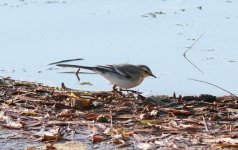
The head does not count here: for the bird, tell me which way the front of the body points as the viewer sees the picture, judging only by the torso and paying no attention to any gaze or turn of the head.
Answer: to the viewer's right
